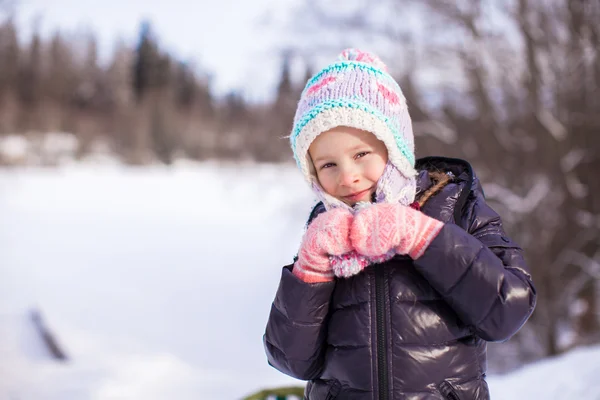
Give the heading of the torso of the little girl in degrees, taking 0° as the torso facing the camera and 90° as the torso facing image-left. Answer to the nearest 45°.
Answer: approximately 0°
